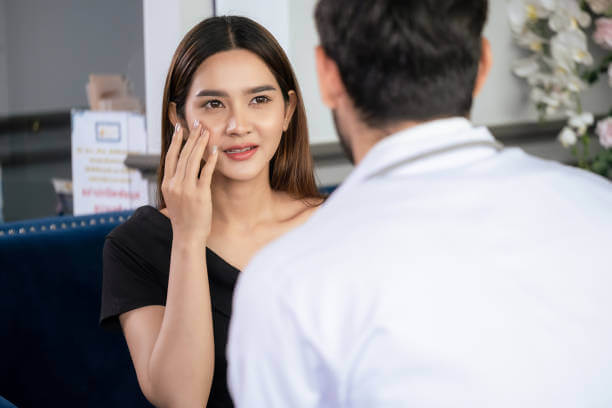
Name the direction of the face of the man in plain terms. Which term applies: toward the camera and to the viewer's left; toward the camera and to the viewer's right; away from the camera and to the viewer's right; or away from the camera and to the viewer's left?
away from the camera and to the viewer's left

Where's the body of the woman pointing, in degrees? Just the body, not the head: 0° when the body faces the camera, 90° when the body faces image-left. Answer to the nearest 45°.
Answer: approximately 315°

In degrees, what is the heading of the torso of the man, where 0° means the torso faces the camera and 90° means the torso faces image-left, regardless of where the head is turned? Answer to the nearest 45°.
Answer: approximately 180°

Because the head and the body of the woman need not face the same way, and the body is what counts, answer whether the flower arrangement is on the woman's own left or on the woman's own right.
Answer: on the woman's own left

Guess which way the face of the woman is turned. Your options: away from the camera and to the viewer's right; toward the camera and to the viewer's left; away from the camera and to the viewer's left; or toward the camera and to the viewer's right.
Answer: toward the camera and to the viewer's right
